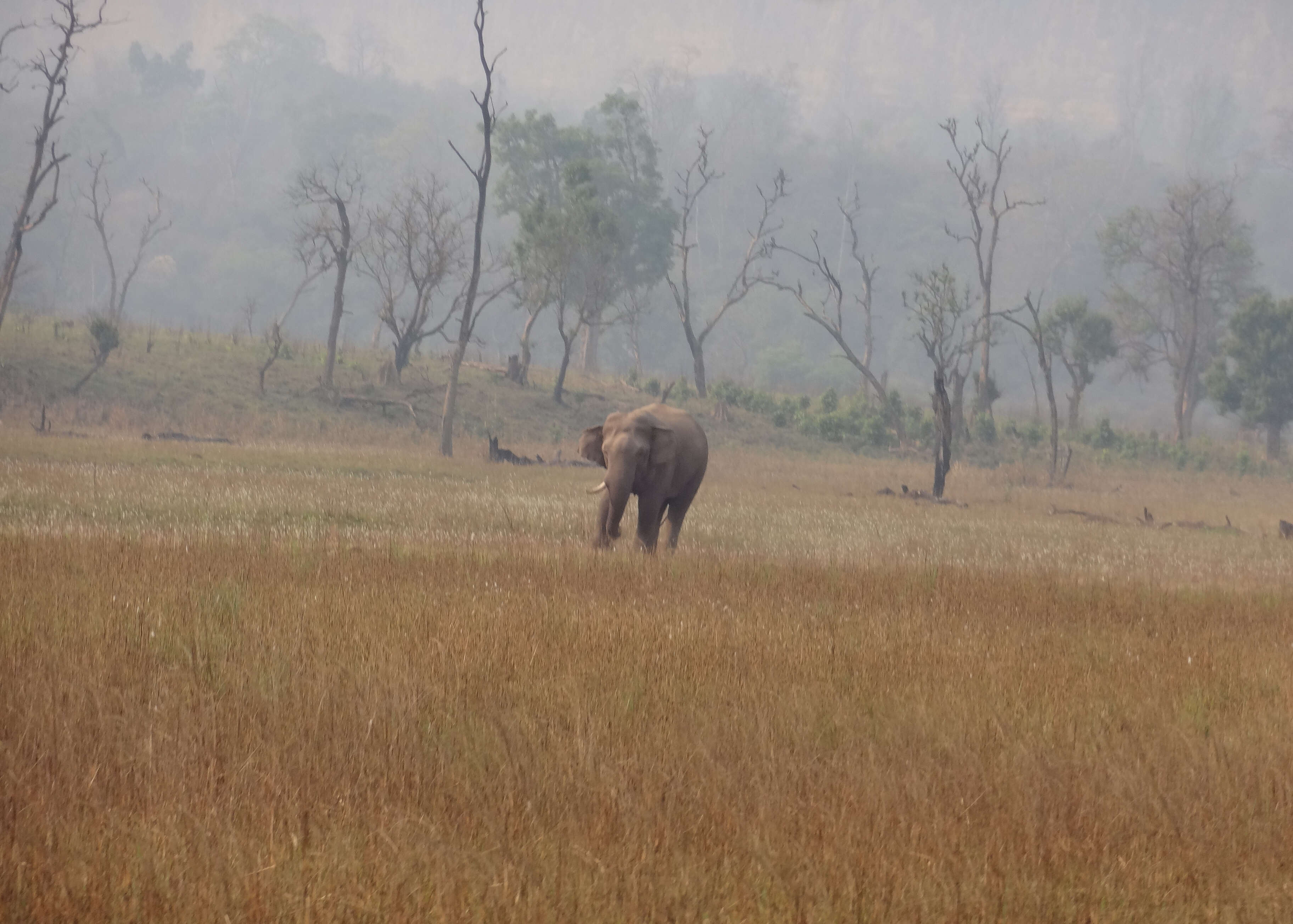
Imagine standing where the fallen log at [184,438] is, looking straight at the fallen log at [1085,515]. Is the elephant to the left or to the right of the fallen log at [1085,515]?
right

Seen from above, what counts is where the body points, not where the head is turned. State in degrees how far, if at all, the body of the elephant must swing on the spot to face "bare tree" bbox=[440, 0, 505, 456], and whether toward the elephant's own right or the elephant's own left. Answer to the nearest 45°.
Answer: approximately 135° to the elephant's own right

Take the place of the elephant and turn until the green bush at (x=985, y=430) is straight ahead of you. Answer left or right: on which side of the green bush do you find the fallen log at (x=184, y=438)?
left

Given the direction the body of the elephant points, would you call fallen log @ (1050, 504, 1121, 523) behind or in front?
behind

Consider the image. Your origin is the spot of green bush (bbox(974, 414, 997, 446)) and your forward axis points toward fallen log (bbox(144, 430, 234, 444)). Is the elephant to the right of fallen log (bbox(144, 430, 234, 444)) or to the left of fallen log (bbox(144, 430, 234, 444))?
left

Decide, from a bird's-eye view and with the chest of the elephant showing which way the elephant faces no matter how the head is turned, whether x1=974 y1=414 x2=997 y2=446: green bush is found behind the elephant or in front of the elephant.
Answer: behind

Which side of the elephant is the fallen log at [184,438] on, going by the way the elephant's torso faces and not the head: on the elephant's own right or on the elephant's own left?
on the elephant's own right

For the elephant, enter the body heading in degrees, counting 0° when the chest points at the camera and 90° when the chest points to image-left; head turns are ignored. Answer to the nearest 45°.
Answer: approximately 45°
